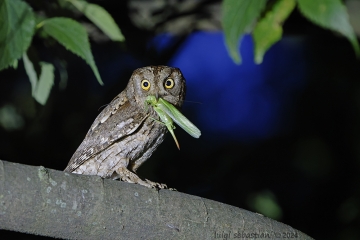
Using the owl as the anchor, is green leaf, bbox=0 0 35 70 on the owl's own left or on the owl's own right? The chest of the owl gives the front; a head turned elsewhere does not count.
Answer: on the owl's own right

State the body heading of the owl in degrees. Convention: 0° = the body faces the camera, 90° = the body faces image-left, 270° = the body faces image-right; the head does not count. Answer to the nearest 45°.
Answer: approximately 270°
